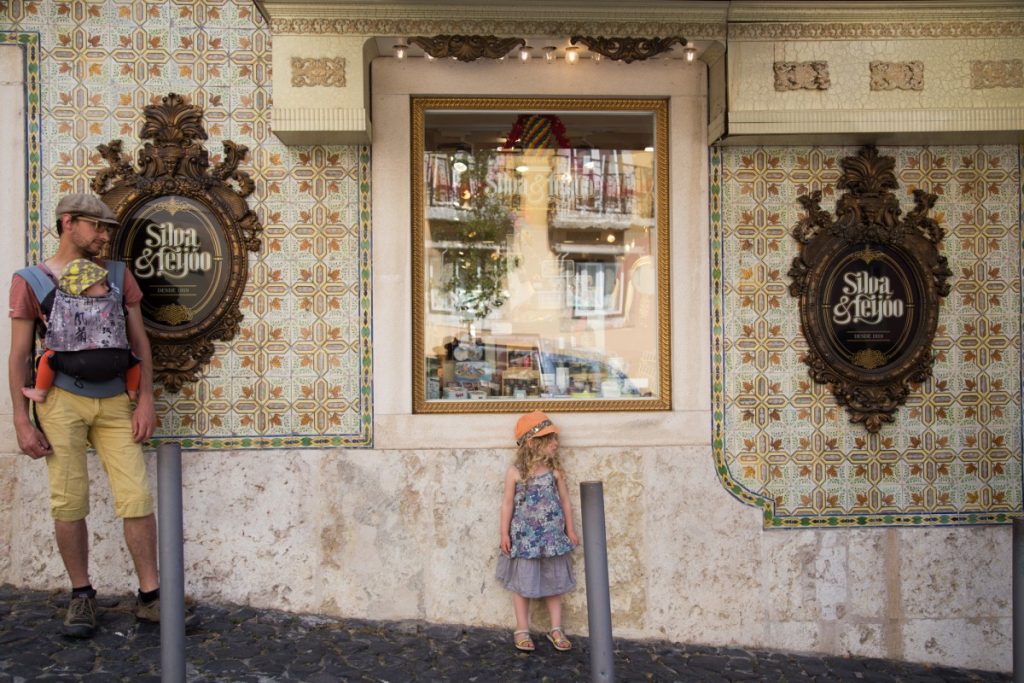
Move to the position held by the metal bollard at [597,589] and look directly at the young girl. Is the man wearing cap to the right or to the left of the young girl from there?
left

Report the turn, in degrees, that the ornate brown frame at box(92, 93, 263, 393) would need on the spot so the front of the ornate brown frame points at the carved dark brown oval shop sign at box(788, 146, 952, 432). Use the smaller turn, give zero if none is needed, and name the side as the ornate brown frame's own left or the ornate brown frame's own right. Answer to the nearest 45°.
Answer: approximately 90° to the ornate brown frame's own left

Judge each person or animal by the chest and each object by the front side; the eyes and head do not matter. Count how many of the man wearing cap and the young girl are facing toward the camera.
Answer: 2

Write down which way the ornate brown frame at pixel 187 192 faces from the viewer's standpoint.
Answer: facing the viewer

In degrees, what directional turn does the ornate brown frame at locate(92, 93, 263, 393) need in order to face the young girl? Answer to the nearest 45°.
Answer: approximately 45° to its left

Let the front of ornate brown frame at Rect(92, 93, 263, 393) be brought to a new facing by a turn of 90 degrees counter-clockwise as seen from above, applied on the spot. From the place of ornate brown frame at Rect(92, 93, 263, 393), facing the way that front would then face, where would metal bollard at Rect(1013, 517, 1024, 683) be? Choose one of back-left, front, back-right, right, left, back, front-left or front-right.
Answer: front-right

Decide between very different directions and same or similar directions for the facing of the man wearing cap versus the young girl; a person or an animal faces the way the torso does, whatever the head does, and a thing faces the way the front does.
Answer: same or similar directions

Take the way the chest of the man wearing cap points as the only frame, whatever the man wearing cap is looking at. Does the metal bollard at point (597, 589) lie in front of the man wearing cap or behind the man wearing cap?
in front

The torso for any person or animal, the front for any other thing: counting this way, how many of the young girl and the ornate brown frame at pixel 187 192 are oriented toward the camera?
2

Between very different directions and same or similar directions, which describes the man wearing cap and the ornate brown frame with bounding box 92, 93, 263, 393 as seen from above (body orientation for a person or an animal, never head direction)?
same or similar directions

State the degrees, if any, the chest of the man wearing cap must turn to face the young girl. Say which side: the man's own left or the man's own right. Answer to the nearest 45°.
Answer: approximately 90° to the man's own left

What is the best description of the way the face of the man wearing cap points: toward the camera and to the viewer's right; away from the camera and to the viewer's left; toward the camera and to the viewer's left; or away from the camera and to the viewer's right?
toward the camera and to the viewer's right

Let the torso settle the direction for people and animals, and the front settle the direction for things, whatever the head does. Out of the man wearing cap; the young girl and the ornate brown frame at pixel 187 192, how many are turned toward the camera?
3

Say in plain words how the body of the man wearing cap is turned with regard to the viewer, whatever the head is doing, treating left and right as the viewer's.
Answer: facing the viewer

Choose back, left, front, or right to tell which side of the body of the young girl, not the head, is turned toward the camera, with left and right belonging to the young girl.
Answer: front

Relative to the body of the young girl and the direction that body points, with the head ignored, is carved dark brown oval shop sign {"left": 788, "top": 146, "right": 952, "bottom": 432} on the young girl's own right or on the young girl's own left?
on the young girl's own left
